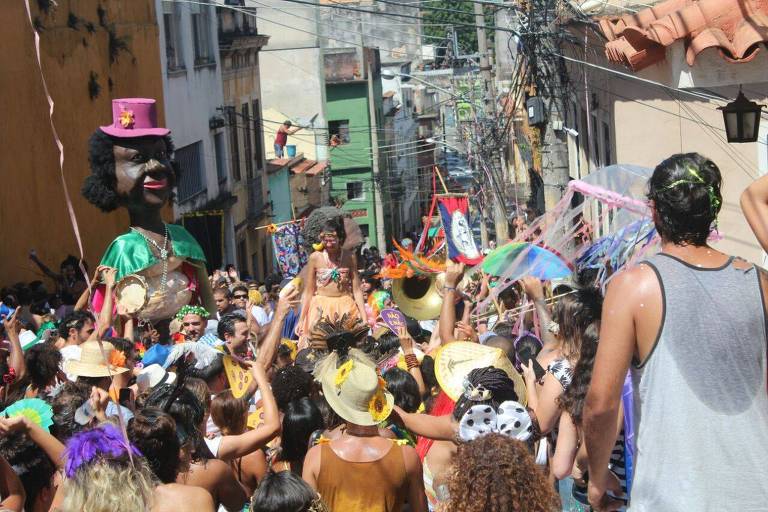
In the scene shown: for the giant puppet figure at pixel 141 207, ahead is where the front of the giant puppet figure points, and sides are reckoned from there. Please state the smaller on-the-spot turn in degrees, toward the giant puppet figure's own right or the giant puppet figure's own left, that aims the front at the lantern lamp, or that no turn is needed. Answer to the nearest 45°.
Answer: approximately 45° to the giant puppet figure's own left

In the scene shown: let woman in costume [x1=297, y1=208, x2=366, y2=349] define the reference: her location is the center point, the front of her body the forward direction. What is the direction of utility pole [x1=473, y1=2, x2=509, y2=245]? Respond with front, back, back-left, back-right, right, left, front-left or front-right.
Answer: back

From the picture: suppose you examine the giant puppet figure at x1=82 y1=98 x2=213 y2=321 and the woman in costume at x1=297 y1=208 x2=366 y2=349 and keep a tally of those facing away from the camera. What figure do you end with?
0

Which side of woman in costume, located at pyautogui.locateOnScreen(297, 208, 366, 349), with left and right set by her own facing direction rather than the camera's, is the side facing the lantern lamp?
left

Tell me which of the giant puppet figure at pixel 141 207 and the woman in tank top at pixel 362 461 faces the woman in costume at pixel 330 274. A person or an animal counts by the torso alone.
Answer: the woman in tank top

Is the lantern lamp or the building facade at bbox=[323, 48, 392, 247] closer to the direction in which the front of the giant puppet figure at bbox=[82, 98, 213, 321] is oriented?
the lantern lamp

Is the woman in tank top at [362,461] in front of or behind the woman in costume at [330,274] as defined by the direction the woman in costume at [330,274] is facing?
in front

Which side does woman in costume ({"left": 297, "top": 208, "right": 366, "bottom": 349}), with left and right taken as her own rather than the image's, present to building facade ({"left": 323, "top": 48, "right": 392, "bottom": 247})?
back

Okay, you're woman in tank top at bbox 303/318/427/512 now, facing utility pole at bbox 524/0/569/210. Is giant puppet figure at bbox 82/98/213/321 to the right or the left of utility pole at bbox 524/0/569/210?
left

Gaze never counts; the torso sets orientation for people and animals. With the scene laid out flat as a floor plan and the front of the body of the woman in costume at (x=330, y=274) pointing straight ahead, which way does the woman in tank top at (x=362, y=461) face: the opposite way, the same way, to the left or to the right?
the opposite way

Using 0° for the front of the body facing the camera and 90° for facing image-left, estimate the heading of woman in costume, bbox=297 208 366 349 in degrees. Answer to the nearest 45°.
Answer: approximately 0°

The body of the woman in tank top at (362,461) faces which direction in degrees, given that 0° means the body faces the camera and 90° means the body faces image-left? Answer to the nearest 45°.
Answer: approximately 180°

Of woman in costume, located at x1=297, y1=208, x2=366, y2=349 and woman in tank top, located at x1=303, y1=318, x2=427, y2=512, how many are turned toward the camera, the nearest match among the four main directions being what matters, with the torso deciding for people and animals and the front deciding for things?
1

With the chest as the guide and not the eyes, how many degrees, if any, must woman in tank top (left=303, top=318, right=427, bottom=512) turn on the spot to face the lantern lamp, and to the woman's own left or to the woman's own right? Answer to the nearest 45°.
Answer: approximately 45° to the woman's own right

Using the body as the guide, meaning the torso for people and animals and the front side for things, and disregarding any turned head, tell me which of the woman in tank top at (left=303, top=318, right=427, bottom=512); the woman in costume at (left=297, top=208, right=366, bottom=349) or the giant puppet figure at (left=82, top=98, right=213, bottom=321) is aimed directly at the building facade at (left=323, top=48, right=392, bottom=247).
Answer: the woman in tank top
